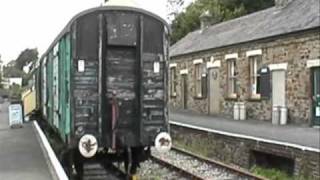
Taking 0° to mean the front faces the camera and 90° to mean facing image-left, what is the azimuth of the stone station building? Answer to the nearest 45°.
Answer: approximately 45°

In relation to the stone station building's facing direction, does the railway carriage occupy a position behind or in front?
in front
